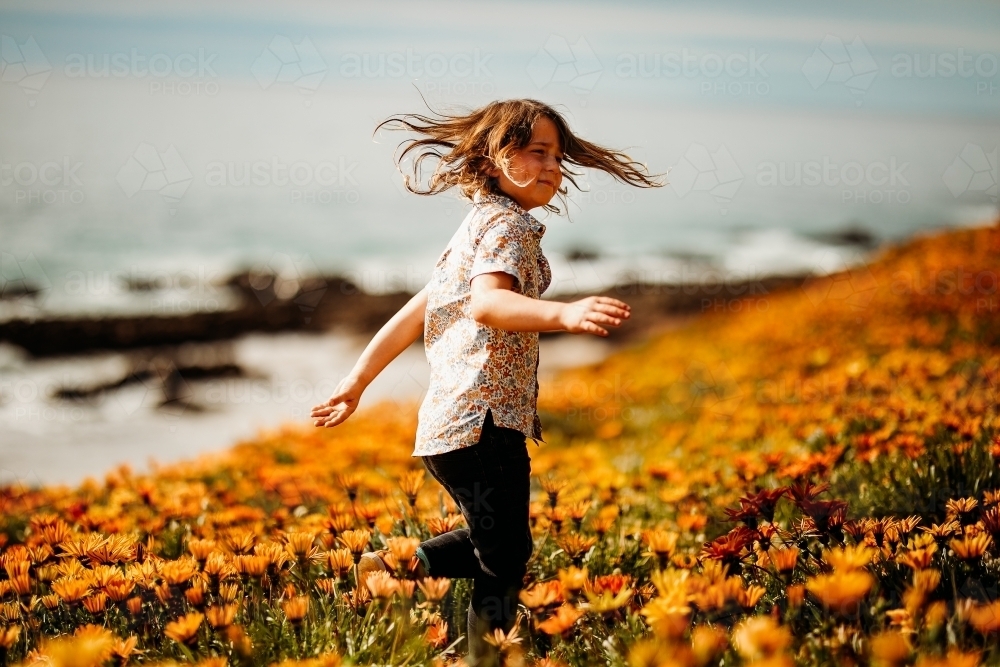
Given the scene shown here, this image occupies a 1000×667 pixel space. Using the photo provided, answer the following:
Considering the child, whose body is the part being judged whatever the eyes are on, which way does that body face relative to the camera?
to the viewer's right

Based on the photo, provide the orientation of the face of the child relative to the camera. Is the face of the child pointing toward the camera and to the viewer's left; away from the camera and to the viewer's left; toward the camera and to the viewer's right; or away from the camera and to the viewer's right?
toward the camera and to the viewer's right

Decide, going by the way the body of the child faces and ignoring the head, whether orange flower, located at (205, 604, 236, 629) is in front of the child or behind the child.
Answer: behind

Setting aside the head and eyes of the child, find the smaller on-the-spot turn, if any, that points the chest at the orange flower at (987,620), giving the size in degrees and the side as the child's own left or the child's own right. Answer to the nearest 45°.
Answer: approximately 45° to the child's own right
